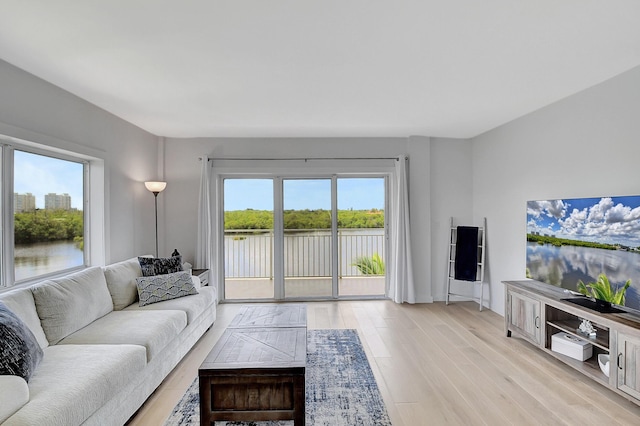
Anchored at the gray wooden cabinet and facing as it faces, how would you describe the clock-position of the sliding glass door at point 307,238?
The sliding glass door is roughly at 2 o'clock from the gray wooden cabinet.

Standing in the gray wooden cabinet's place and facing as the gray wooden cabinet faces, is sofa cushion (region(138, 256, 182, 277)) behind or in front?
in front

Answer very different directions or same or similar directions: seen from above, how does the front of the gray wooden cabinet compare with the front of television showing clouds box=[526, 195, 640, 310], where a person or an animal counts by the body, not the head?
same or similar directions

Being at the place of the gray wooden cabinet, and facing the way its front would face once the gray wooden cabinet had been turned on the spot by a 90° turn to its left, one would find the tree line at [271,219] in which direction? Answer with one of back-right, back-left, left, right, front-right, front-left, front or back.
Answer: back-right

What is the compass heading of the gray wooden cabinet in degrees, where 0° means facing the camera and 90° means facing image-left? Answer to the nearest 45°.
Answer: approximately 45°

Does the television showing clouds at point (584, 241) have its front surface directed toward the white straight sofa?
yes

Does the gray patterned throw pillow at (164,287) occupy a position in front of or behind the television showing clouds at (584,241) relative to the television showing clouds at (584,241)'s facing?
in front

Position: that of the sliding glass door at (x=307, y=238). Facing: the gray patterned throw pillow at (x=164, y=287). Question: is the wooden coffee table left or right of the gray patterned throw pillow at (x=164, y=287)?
left

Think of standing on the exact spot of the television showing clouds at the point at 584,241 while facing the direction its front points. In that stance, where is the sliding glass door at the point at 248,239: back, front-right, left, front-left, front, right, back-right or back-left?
front-right

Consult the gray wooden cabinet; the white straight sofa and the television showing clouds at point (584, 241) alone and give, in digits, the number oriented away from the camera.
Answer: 0

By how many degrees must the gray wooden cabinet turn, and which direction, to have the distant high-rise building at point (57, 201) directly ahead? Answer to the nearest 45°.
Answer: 0° — it already faces it

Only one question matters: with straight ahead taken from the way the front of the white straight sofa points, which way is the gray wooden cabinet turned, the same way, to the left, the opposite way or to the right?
the opposite way

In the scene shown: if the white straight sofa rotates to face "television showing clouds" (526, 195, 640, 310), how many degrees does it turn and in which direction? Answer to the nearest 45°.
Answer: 0° — it already faces it

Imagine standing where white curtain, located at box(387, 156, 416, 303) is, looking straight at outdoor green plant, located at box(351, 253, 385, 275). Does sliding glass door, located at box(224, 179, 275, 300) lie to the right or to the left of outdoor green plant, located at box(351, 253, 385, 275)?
left

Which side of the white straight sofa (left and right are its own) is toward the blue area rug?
front

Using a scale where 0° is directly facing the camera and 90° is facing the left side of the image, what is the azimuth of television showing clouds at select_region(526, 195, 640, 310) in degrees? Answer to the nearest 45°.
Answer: approximately 45°

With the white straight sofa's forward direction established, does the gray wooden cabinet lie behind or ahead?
ahead

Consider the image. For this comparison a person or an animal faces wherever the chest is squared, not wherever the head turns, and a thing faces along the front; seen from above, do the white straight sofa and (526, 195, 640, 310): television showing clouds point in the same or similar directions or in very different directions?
very different directions

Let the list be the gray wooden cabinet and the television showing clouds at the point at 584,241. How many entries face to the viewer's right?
0
